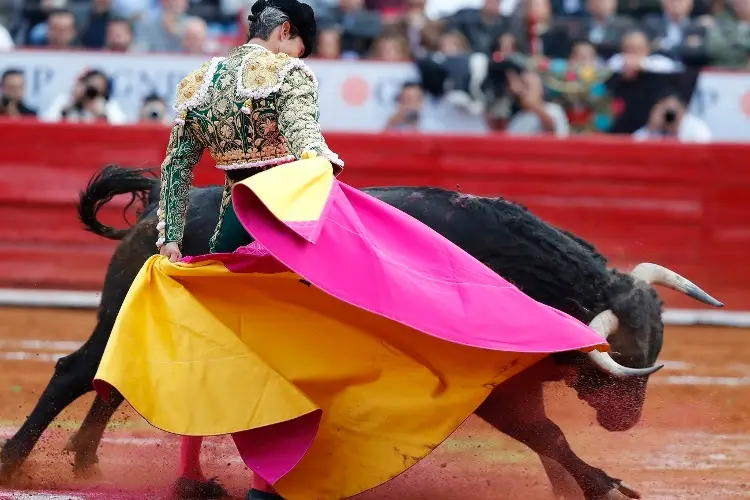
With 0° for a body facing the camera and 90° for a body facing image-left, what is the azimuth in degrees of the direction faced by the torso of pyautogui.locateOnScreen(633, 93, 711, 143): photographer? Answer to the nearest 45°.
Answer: approximately 0°

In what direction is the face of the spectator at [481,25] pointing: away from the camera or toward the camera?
toward the camera

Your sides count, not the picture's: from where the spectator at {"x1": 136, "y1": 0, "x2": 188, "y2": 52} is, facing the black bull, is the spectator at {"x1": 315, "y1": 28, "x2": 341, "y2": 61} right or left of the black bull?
left

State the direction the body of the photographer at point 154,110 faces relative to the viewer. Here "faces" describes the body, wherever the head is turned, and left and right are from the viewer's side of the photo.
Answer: facing the viewer

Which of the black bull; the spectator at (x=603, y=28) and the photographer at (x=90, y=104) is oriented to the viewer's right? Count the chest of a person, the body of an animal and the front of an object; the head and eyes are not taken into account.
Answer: the black bull

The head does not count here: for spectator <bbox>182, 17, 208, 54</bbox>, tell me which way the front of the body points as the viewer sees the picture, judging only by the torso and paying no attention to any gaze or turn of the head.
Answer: toward the camera

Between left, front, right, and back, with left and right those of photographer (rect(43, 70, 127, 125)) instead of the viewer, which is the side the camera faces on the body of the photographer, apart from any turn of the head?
front

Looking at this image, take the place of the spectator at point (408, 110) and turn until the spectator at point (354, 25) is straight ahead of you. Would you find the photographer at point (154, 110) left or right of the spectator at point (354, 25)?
left

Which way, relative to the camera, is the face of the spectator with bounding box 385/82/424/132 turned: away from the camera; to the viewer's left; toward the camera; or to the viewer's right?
toward the camera

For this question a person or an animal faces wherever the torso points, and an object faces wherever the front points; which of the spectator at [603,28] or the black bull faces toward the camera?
the spectator

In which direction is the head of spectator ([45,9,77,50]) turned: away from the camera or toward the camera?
toward the camera

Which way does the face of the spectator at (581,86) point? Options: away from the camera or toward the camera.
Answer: toward the camera

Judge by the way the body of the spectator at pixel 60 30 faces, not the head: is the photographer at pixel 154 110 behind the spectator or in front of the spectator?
in front

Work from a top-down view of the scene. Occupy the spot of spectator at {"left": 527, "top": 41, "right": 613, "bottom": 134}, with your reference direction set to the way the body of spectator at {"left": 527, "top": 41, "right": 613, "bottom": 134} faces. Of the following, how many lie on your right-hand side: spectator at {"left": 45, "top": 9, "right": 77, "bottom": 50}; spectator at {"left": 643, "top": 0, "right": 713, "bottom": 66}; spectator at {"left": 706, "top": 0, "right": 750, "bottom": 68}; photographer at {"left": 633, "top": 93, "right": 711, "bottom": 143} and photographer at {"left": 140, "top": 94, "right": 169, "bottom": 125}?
2

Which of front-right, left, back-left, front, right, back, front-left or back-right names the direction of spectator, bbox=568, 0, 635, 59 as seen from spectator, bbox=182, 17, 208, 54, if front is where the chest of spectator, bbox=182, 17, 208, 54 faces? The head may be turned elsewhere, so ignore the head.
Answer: left

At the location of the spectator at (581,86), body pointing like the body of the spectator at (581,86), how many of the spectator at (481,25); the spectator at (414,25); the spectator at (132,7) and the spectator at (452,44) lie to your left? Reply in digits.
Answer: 0

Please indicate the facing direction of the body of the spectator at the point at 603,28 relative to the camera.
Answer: toward the camera

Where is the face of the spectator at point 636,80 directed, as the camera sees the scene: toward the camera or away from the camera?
toward the camera

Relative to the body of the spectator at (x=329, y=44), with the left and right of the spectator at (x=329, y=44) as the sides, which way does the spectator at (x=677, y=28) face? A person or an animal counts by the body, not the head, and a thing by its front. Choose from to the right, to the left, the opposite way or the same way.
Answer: the same way
